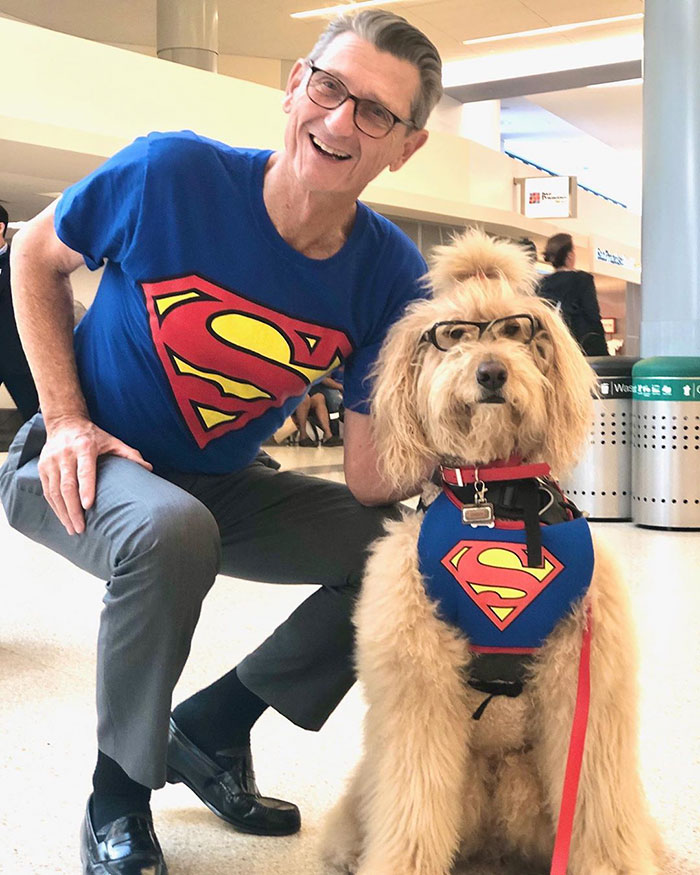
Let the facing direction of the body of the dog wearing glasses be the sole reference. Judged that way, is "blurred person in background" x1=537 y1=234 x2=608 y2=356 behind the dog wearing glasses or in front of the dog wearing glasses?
behind

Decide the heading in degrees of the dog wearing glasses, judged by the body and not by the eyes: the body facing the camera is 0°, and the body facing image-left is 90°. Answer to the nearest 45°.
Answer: approximately 0°

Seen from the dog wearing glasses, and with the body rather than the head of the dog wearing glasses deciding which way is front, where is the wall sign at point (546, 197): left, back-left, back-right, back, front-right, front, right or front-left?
back

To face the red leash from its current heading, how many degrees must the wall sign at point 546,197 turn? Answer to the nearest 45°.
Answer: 0° — it already faces it

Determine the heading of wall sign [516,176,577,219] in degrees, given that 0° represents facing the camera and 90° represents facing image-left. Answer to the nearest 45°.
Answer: approximately 0°

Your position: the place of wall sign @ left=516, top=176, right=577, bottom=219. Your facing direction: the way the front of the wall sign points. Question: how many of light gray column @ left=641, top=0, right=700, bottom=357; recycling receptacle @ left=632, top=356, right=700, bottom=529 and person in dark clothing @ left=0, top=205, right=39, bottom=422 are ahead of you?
3

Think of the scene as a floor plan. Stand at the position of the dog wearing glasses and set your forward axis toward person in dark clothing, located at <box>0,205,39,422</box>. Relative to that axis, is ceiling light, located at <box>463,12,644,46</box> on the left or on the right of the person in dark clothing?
right

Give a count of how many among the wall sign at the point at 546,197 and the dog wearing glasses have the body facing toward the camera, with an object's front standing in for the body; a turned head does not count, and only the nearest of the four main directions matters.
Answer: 2

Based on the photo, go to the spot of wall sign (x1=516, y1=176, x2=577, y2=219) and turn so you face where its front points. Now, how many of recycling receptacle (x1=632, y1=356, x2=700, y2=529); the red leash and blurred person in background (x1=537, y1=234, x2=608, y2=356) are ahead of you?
3

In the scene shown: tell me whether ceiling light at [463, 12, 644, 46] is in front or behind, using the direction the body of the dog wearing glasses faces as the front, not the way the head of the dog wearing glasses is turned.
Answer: behind
